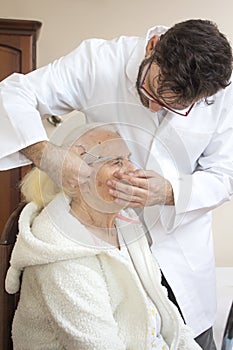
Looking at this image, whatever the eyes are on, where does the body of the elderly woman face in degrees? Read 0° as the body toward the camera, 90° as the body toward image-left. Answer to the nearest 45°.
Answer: approximately 315°

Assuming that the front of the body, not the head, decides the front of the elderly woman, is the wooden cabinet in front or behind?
behind
